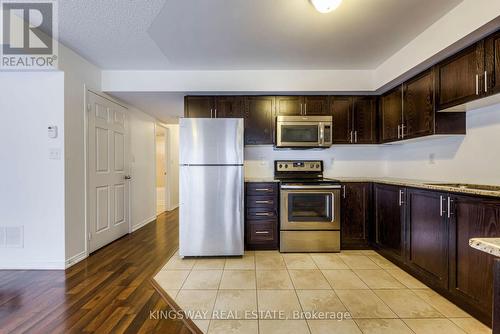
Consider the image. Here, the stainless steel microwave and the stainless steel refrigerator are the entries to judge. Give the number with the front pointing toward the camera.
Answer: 2

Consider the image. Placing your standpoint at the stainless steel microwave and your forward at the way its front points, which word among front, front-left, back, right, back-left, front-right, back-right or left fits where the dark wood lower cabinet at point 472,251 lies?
front-left

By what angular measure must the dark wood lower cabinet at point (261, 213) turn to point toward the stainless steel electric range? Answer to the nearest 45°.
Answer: approximately 90° to its left

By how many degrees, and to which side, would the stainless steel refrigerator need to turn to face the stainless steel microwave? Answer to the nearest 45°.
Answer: approximately 90° to its left

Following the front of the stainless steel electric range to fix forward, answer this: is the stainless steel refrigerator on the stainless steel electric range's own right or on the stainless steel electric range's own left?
on the stainless steel electric range's own right
